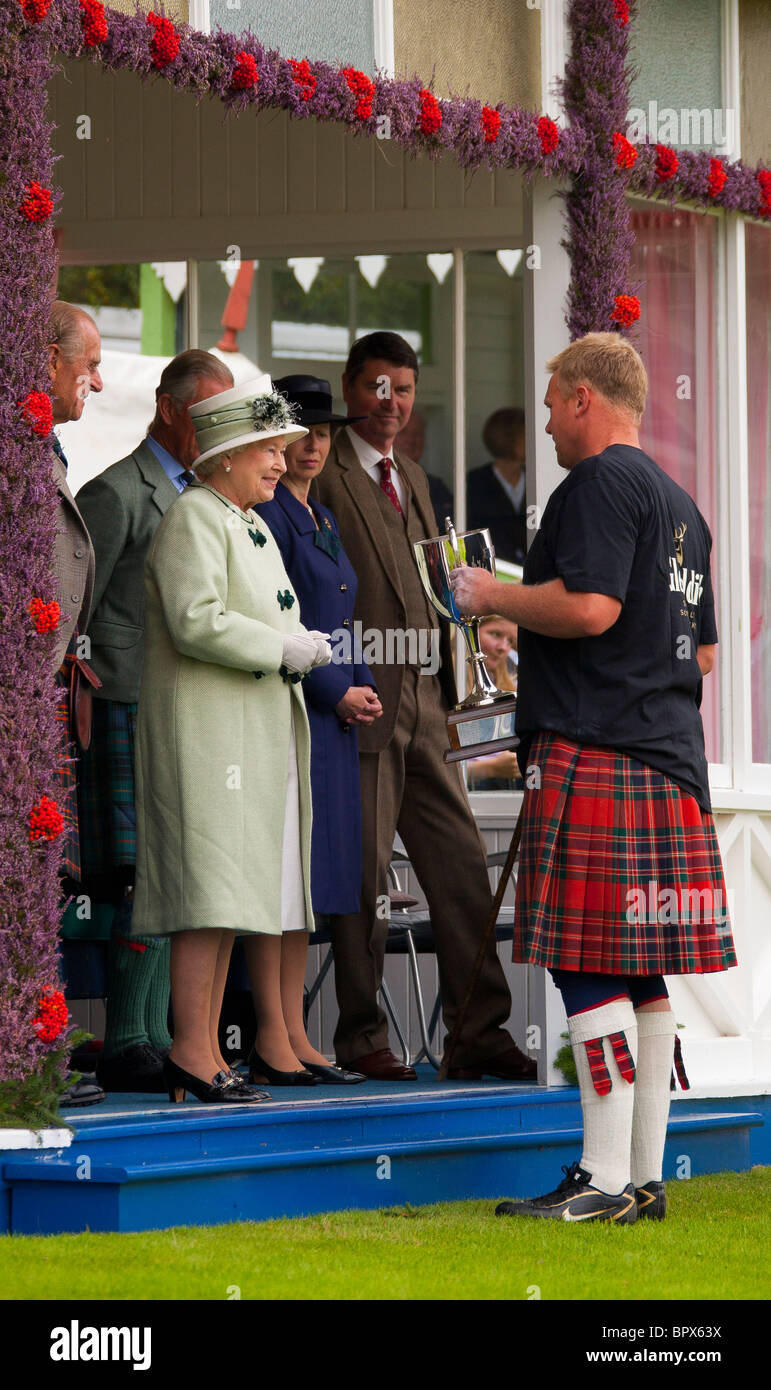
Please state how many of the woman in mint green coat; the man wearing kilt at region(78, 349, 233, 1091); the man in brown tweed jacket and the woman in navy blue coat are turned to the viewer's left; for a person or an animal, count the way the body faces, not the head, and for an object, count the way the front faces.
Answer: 0

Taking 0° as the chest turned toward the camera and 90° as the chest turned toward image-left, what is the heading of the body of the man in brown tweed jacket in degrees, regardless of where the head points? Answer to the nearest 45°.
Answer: approximately 315°

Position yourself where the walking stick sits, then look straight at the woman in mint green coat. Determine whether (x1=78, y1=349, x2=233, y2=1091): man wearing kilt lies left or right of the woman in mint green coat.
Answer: right

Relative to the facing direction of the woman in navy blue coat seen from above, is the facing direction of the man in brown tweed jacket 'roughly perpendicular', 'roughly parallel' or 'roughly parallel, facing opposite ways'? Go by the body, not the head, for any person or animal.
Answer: roughly parallel

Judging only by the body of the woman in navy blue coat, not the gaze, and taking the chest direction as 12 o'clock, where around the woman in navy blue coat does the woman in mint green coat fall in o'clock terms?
The woman in mint green coat is roughly at 2 o'clock from the woman in navy blue coat.

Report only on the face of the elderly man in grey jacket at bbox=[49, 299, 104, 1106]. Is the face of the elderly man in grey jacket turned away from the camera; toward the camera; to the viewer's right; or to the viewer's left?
to the viewer's right

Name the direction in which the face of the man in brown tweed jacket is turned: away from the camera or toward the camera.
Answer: toward the camera

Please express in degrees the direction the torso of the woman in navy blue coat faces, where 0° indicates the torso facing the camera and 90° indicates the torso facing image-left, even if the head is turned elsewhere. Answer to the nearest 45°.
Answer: approximately 315°

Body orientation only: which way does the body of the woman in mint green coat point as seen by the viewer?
to the viewer's right

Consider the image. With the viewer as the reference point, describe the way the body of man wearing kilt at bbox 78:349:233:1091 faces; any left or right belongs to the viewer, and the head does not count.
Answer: facing the viewer and to the right of the viewer
